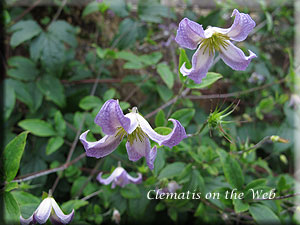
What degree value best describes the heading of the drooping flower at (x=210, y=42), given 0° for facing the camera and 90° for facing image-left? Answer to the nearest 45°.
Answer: approximately 0°
